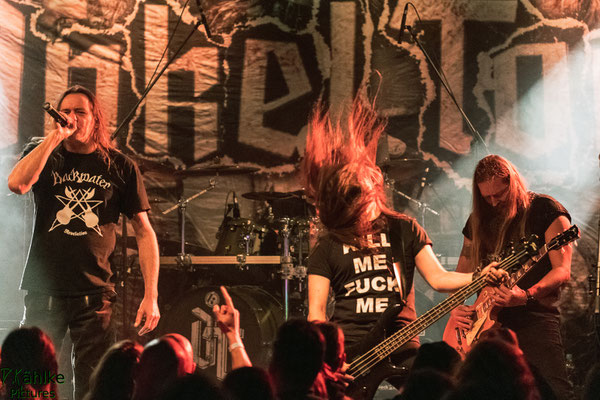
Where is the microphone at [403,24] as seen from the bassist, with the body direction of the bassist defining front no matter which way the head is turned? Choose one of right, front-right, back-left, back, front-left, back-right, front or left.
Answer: back

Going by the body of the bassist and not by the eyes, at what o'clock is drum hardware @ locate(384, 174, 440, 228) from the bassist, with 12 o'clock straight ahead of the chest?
The drum hardware is roughly at 6 o'clock from the bassist.

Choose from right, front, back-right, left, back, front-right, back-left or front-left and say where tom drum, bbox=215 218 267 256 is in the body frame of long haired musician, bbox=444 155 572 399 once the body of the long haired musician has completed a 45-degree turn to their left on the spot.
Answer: back-right

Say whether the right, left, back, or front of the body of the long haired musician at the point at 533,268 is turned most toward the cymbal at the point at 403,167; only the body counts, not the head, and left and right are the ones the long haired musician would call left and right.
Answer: right

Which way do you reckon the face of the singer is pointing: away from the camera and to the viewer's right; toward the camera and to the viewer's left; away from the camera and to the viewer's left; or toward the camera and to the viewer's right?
toward the camera and to the viewer's left

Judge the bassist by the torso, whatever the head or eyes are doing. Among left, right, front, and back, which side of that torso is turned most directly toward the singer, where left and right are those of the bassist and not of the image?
right

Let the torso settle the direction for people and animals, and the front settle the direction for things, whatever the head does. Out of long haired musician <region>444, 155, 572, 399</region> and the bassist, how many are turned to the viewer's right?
0

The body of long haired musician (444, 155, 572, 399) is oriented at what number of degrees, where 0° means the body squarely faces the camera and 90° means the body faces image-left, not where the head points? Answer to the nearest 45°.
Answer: approximately 45°

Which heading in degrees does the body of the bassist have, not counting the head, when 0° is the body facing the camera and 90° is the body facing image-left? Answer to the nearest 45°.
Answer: approximately 0°
